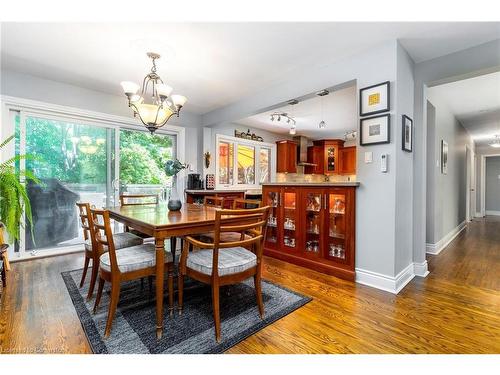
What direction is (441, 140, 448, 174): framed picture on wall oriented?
to the viewer's right

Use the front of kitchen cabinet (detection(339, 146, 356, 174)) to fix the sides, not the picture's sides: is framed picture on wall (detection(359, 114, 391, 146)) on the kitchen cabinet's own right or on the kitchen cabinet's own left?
on the kitchen cabinet's own left

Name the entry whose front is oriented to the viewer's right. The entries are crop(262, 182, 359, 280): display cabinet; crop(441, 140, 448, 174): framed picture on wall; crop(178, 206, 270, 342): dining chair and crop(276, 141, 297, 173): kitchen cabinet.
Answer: the framed picture on wall

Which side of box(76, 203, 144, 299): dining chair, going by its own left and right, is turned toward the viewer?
right

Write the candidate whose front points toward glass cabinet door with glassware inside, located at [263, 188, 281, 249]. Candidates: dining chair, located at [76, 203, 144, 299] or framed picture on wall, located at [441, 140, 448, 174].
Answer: the dining chair

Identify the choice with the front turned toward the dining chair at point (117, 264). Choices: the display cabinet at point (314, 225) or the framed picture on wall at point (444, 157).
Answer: the display cabinet

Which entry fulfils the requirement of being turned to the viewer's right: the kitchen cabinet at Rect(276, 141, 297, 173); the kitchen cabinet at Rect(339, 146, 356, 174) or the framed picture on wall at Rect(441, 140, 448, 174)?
the framed picture on wall

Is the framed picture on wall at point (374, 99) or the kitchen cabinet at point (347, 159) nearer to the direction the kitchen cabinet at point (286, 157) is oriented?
the framed picture on wall

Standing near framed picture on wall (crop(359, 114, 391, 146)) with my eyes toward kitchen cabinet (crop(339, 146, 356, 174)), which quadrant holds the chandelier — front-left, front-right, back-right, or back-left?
back-left
